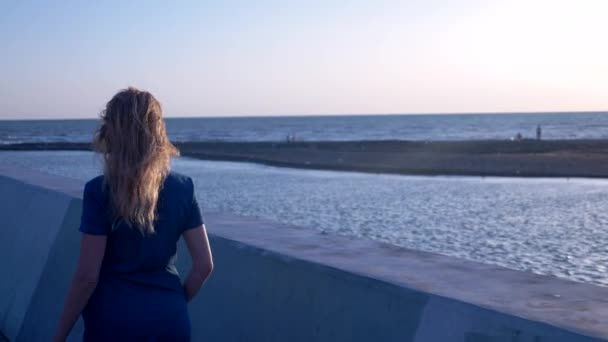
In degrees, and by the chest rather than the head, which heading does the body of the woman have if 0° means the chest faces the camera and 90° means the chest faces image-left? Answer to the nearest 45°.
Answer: approximately 180°
